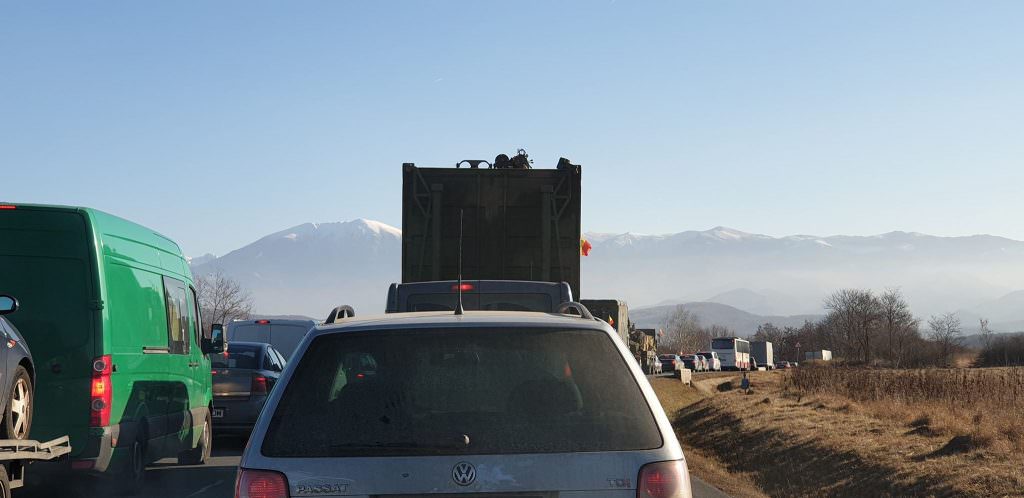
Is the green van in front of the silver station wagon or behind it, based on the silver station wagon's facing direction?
in front

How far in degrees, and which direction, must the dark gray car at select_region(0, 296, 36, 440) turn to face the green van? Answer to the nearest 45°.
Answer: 0° — it already faces it

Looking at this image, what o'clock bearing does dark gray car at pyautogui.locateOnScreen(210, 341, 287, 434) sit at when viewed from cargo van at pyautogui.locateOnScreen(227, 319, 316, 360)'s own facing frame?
The dark gray car is roughly at 6 o'clock from the cargo van.

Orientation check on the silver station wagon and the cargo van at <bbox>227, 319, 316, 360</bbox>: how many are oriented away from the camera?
2

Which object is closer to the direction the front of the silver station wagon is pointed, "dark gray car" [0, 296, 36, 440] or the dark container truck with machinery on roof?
the dark container truck with machinery on roof

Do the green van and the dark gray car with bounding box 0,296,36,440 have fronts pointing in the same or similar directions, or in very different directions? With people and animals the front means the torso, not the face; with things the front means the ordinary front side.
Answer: same or similar directions

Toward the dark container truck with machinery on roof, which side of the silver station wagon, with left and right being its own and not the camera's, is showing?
front

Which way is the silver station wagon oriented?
away from the camera

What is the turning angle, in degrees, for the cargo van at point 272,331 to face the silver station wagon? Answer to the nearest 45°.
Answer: approximately 180°

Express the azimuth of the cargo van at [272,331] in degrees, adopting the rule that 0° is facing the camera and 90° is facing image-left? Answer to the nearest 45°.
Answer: approximately 180°

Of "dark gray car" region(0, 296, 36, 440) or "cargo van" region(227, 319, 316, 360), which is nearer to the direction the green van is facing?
the cargo van

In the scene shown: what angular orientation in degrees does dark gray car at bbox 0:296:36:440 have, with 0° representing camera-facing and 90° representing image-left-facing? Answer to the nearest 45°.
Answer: approximately 225°

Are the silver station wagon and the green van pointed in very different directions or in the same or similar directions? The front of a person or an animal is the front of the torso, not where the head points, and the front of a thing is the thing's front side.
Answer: same or similar directions

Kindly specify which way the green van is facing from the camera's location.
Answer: facing away from the viewer and to the right of the viewer
